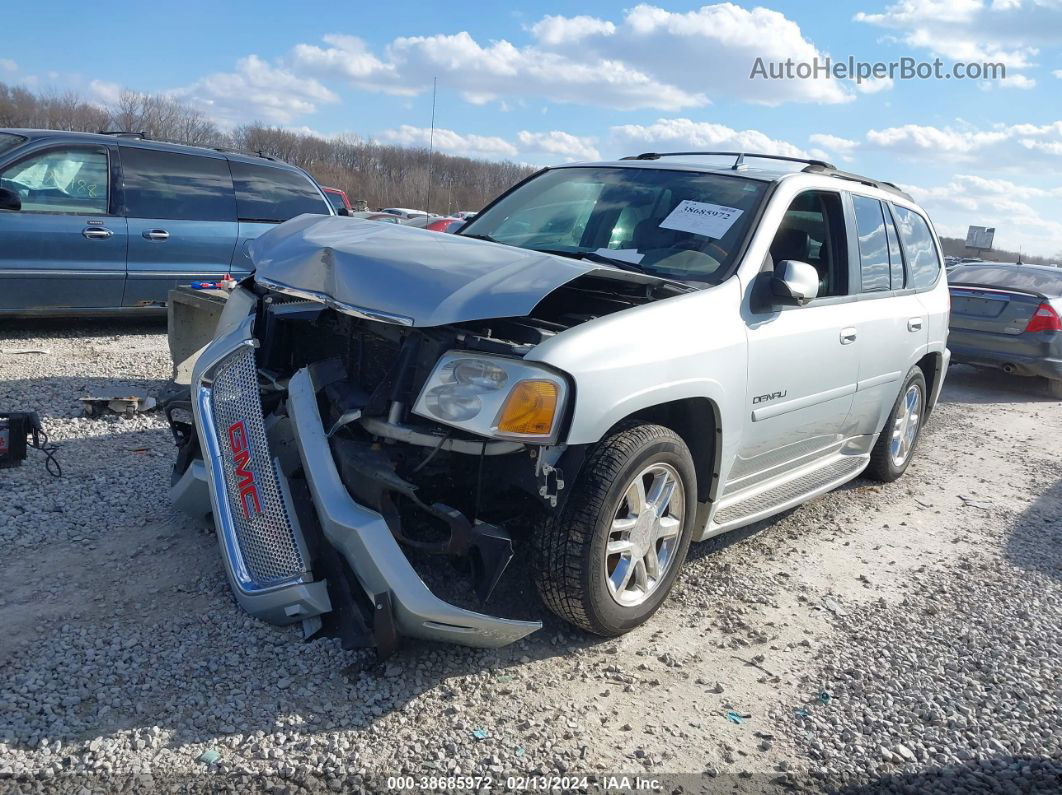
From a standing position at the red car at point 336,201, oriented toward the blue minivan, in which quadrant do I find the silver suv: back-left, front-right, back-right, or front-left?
front-left

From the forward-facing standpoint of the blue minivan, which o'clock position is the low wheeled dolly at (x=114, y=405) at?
The low wheeled dolly is roughly at 9 o'clock from the blue minivan.

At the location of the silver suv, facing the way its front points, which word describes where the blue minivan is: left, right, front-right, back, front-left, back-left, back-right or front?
right

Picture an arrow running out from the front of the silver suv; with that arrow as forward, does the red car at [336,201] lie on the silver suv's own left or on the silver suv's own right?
on the silver suv's own right

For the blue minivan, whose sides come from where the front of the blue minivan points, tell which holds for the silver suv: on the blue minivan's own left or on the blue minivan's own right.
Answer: on the blue minivan's own left

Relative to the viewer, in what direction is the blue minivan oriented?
to the viewer's left

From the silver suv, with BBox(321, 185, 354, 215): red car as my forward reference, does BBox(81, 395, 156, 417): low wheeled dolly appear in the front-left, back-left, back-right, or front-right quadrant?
front-left

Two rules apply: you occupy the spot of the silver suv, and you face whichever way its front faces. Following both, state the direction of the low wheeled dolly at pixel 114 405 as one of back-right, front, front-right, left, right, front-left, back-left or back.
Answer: right

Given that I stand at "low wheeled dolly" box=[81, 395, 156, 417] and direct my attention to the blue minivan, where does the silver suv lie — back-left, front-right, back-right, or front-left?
back-right

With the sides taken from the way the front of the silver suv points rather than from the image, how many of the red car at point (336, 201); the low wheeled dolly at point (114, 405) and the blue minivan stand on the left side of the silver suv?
0

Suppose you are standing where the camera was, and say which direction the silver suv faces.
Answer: facing the viewer and to the left of the viewer

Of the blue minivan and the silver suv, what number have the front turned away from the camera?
0

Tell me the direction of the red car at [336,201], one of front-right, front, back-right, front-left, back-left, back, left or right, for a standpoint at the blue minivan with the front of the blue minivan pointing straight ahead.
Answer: back-right
